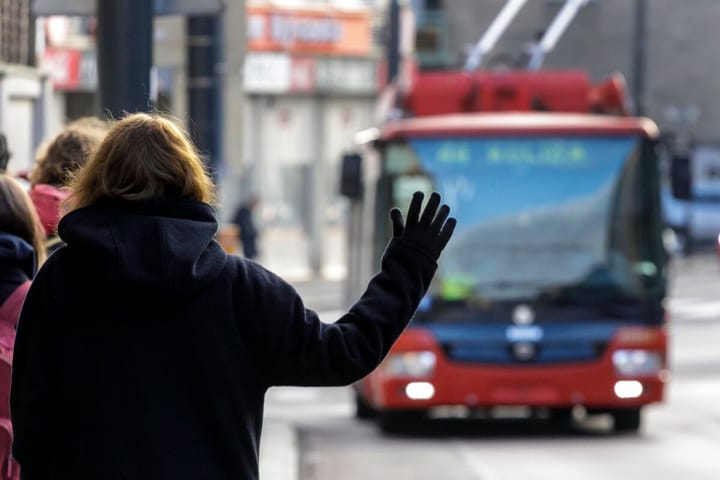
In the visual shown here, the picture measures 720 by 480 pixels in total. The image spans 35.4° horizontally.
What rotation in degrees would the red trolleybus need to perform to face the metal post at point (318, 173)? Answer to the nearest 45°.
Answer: approximately 180°

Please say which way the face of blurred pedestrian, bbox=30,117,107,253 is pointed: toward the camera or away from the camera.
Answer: away from the camera

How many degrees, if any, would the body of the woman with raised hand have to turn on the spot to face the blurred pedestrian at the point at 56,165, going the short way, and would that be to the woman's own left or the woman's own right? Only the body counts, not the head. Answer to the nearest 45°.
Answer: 0° — they already face them

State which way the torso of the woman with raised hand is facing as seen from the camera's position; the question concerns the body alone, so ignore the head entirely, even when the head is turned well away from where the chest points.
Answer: away from the camera

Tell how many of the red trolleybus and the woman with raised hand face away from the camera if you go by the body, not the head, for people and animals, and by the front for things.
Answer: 1

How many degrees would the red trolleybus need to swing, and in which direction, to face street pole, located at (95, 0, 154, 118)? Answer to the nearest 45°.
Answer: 0° — it already faces it

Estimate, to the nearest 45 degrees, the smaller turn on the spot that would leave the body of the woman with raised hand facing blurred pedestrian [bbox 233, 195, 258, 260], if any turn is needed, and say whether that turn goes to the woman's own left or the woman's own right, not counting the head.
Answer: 0° — they already face them

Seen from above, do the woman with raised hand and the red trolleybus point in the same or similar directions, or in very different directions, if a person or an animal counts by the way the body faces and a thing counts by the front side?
very different directions

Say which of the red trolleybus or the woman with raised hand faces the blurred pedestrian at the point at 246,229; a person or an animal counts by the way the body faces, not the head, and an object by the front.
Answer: the woman with raised hand

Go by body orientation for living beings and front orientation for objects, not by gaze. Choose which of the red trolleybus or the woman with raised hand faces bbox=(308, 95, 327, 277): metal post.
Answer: the woman with raised hand

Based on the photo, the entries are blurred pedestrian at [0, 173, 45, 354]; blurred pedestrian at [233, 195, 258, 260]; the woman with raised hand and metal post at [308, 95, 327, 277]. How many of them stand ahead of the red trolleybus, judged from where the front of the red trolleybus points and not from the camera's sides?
2

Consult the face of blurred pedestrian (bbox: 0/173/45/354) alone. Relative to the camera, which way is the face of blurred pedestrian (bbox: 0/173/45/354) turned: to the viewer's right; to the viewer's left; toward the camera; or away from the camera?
away from the camera

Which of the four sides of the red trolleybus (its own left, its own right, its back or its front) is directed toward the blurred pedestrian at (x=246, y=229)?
back

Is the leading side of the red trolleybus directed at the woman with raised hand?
yes
